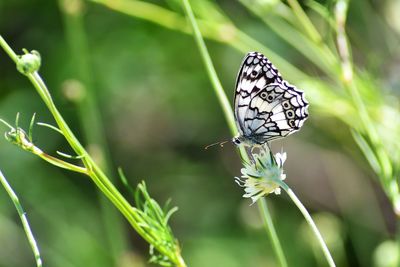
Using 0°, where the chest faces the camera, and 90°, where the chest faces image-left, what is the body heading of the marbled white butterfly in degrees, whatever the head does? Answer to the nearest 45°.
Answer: approximately 90°
